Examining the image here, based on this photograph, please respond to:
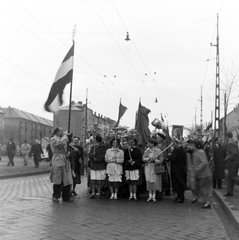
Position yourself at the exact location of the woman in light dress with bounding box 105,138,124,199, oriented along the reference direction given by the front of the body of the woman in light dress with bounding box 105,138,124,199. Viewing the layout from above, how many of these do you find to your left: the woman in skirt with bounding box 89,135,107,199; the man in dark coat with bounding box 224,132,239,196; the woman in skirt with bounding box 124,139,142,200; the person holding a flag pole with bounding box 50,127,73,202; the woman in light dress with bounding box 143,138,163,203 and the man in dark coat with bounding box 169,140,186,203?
4

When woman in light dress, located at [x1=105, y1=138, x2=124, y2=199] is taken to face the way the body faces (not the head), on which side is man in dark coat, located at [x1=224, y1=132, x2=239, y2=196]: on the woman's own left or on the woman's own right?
on the woman's own left

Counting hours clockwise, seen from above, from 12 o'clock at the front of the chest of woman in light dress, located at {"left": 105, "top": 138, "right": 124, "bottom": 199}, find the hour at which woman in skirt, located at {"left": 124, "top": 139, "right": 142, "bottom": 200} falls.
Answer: The woman in skirt is roughly at 9 o'clock from the woman in light dress.
